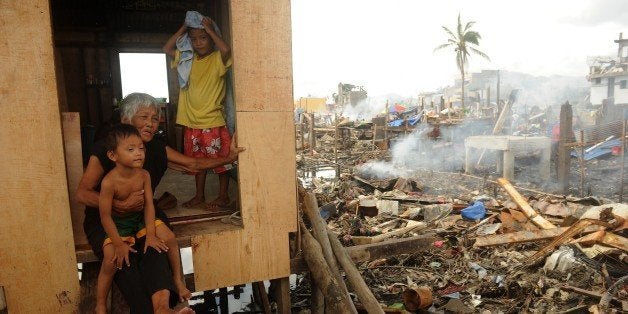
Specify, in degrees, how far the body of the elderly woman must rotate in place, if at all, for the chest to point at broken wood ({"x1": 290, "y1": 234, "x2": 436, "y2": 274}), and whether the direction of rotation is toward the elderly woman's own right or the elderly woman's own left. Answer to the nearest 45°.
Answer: approximately 45° to the elderly woman's own left

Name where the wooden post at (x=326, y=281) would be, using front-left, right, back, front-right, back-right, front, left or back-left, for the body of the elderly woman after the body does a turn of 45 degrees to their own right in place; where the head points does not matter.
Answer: left

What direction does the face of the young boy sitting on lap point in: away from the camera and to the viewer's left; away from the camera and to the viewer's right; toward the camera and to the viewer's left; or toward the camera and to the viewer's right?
toward the camera and to the viewer's right

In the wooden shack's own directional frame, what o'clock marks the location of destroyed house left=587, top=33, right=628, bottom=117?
The destroyed house is roughly at 8 o'clock from the wooden shack.

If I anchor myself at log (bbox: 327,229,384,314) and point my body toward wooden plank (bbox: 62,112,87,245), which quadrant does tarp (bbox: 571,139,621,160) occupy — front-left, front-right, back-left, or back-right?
back-right

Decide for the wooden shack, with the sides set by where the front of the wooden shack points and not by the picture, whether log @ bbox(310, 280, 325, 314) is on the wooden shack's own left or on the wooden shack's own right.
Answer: on the wooden shack's own left

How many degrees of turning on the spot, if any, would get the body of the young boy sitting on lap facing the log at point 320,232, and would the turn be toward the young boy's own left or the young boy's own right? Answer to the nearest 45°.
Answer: approximately 45° to the young boy's own left

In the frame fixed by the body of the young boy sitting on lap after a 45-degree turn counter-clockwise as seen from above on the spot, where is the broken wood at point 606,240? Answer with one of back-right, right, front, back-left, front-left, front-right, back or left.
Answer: front

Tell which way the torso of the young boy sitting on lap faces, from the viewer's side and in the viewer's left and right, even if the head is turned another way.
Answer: facing the viewer and to the right of the viewer
